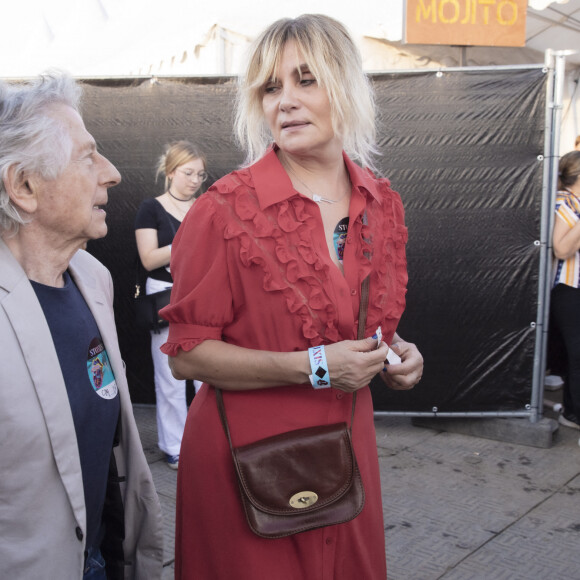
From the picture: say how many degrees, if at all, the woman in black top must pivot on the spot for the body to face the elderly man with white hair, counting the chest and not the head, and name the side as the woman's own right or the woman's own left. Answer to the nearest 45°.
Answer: approximately 45° to the woman's own right

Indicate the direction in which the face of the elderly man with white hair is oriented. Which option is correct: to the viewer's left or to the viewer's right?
to the viewer's right

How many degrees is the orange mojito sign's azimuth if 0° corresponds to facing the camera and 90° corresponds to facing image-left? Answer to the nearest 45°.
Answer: approximately 0°

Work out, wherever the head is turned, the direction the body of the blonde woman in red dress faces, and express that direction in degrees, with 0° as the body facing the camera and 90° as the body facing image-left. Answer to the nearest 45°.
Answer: approximately 315°

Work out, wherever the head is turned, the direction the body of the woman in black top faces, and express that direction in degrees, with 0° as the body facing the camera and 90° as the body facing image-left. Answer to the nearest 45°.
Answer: approximately 315°

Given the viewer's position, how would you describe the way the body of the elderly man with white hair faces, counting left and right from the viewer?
facing the viewer and to the right of the viewer

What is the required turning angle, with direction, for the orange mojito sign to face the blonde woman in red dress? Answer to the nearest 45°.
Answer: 0° — it already faces them

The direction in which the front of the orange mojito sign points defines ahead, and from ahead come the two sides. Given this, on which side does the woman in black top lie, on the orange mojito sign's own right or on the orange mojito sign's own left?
on the orange mojito sign's own right

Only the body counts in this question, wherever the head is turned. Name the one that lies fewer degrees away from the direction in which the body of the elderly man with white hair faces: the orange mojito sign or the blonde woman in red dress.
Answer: the blonde woman in red dress

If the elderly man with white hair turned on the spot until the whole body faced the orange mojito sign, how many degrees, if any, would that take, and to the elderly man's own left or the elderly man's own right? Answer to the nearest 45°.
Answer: approximately 90° to the elderly man's own left

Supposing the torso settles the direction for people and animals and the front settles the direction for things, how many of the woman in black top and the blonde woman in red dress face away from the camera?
0
